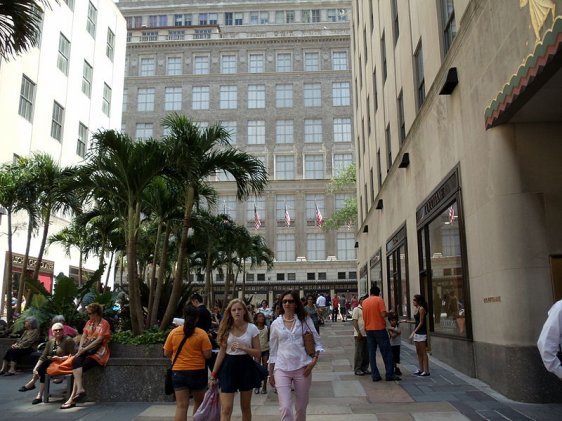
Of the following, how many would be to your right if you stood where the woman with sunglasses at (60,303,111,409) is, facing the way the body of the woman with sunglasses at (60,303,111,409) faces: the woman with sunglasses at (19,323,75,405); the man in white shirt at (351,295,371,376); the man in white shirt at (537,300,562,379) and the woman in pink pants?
1

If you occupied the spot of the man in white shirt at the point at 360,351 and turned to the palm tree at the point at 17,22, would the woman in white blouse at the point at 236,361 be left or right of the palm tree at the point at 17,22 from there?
left

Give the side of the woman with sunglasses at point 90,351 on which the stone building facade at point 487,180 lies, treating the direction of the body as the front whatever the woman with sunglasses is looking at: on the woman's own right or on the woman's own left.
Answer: on the woman's own left

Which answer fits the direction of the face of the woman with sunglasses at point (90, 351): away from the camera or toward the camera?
toward the camera

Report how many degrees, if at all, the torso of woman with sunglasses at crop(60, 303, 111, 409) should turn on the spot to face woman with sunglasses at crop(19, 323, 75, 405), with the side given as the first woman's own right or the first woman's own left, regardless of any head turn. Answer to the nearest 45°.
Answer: approximately 90° to the first woman's own right

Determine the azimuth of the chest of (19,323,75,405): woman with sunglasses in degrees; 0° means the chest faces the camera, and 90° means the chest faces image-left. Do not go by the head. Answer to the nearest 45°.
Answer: approximately 45°

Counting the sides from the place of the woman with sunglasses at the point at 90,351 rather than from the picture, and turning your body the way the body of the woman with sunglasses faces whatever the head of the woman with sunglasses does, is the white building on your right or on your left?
on your right

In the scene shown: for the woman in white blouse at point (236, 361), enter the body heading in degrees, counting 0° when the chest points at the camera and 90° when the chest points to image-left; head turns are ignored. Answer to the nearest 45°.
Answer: approximately 0°

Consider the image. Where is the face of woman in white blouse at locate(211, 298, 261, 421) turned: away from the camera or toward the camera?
toward the camera

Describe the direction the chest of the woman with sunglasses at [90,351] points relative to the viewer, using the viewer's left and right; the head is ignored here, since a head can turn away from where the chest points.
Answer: facing the viewer and to the left of the viewer

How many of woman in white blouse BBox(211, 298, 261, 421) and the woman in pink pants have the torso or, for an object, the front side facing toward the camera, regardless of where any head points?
2

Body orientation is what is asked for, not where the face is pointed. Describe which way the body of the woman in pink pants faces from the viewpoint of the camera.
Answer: toward the camera
